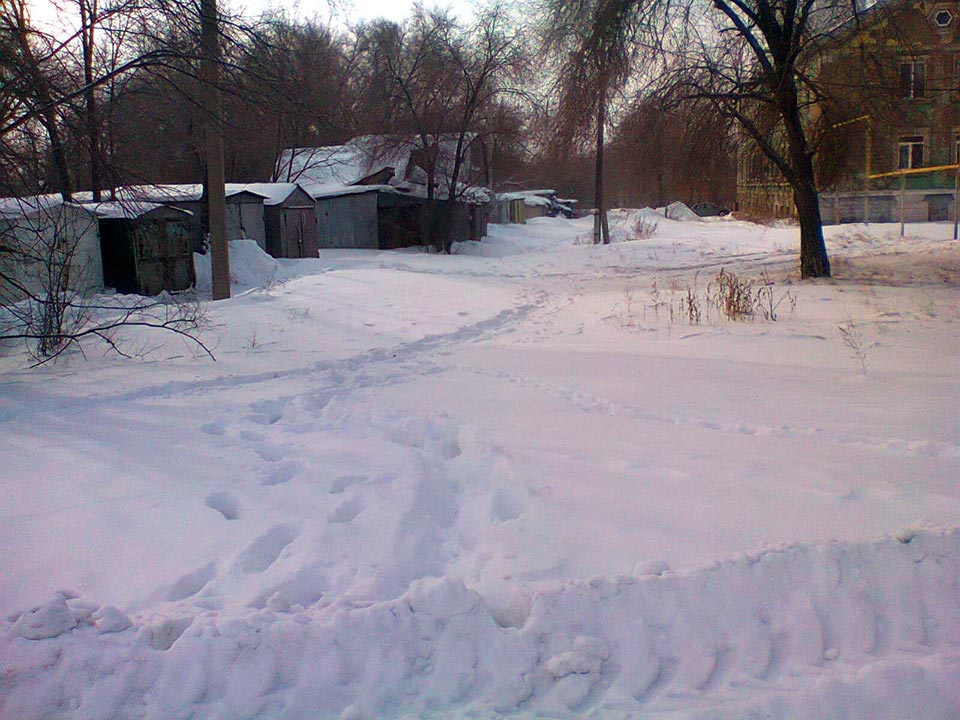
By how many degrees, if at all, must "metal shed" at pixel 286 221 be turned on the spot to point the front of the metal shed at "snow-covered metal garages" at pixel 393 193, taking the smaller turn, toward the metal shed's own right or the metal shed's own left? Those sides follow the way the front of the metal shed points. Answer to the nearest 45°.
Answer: approximately 90° to the metal shed's own left

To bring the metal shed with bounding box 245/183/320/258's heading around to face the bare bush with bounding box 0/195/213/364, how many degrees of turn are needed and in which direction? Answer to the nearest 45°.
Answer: approximately 45° to its right

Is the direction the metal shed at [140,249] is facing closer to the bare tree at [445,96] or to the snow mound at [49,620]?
the snow mound

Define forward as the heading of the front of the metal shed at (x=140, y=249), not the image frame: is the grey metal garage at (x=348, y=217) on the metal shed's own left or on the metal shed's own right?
on the metal shed's own left

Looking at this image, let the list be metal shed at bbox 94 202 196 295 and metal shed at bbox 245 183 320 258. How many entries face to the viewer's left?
0

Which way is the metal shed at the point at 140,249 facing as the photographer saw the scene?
facing the viewer and to the right of the viewer

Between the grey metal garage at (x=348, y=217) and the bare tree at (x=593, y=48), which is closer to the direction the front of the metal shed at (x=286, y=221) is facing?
the bare tree

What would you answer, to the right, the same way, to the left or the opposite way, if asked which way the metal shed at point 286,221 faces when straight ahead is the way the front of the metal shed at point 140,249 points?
the same way

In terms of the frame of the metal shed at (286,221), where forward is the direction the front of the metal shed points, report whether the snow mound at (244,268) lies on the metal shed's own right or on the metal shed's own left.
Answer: on the metal shed's own right

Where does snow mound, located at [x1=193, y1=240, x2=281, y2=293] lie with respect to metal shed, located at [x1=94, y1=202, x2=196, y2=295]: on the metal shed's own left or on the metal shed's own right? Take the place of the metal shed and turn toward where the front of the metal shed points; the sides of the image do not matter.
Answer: on the metal shed's own left

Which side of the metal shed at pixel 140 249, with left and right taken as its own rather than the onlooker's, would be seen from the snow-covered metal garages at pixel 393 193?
left
